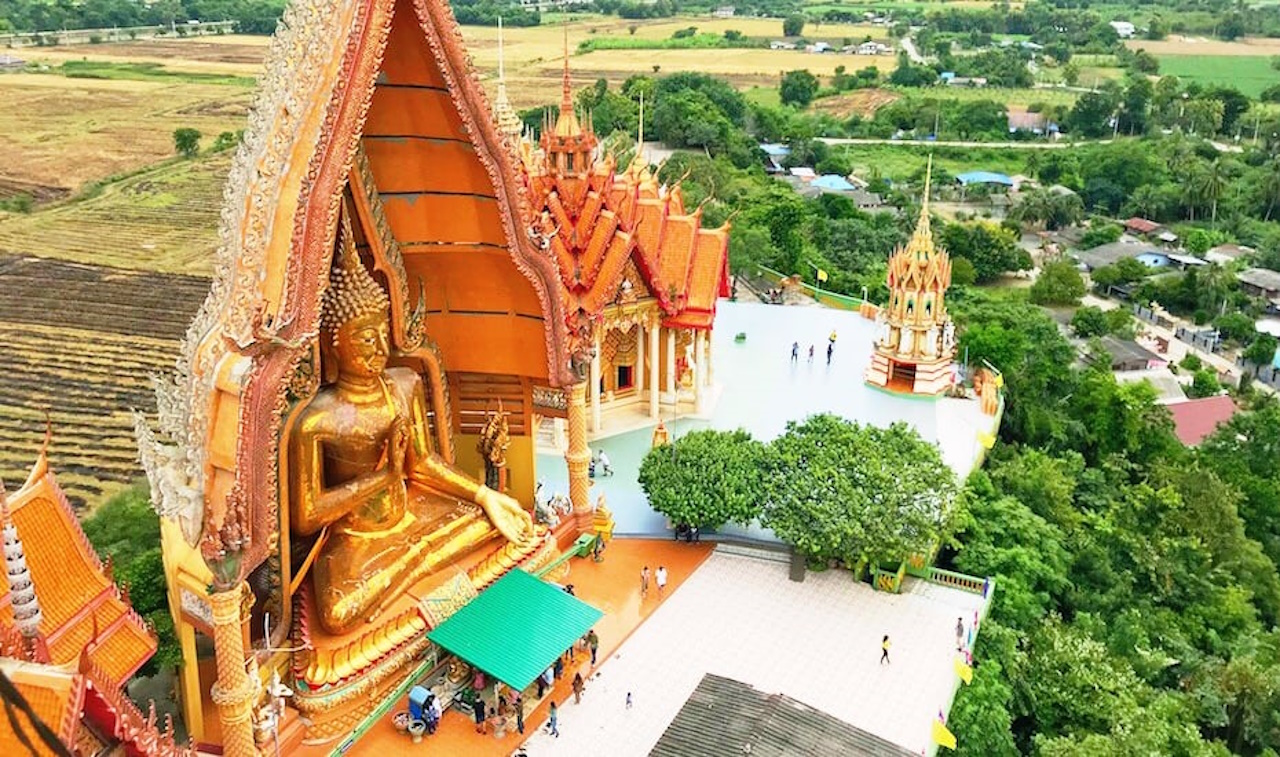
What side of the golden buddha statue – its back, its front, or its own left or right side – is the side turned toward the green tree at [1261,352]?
left

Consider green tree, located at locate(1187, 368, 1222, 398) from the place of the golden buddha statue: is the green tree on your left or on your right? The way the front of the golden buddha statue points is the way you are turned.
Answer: on your left

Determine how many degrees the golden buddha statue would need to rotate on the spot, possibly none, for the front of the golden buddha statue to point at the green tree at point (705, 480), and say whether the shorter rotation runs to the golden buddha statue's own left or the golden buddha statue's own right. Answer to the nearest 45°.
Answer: approximately 90° to the golden buddha statue's own left

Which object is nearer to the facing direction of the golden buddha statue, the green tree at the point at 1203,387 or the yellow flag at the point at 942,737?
the yellow flag

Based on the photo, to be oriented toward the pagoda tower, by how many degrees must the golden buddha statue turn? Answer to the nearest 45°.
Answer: approximately 90° to its left

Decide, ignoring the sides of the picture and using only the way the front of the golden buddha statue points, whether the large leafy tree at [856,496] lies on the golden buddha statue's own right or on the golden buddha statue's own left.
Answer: on the golden buddha statue's own left

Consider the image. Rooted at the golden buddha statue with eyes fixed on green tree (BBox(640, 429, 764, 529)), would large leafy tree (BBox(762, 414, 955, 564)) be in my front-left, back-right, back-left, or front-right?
front-right

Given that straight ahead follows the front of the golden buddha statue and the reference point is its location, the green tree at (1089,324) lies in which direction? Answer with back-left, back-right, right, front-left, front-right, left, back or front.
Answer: left

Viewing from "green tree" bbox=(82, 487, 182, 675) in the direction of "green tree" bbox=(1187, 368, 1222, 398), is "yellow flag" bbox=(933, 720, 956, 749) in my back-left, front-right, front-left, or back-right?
front-right

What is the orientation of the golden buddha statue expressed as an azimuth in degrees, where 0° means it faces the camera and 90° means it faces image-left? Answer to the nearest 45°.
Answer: approximately 315°
